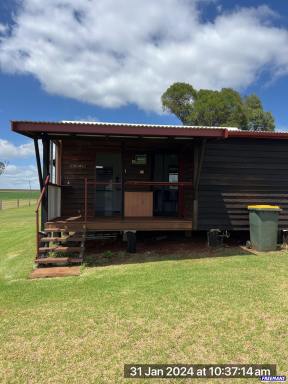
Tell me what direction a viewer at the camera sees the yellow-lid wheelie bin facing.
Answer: facing the viewer

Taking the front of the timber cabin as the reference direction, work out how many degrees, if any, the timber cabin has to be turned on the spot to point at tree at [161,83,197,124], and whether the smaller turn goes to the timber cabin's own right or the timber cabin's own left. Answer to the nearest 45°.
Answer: approximately 180°

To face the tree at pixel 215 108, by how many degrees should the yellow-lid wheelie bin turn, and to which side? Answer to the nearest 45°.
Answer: approximately 180°

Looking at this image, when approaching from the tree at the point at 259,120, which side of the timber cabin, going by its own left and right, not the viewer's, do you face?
back

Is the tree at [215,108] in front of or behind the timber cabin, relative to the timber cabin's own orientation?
behind

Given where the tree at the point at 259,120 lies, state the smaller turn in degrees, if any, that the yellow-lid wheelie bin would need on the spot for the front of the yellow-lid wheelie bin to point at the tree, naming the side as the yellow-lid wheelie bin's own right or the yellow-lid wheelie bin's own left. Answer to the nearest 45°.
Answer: approximately 180°

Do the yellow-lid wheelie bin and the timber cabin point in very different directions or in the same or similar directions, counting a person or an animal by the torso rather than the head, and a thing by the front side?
same or similar directions

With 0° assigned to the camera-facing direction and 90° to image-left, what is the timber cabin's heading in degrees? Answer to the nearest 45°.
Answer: approximately 0°

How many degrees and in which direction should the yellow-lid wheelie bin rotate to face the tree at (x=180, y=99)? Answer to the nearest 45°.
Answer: approximately 180°
